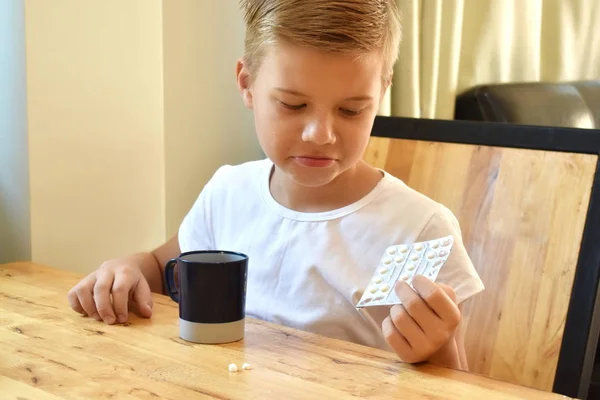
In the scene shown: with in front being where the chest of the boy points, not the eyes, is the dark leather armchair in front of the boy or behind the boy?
behind

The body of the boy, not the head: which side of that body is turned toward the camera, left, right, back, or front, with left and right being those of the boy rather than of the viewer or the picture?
front

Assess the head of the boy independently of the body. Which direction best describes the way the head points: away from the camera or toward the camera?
toward the camera

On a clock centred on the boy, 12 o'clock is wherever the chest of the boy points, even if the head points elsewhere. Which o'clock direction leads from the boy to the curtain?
The curtain is roughly at 7 o'clock from the boy.
